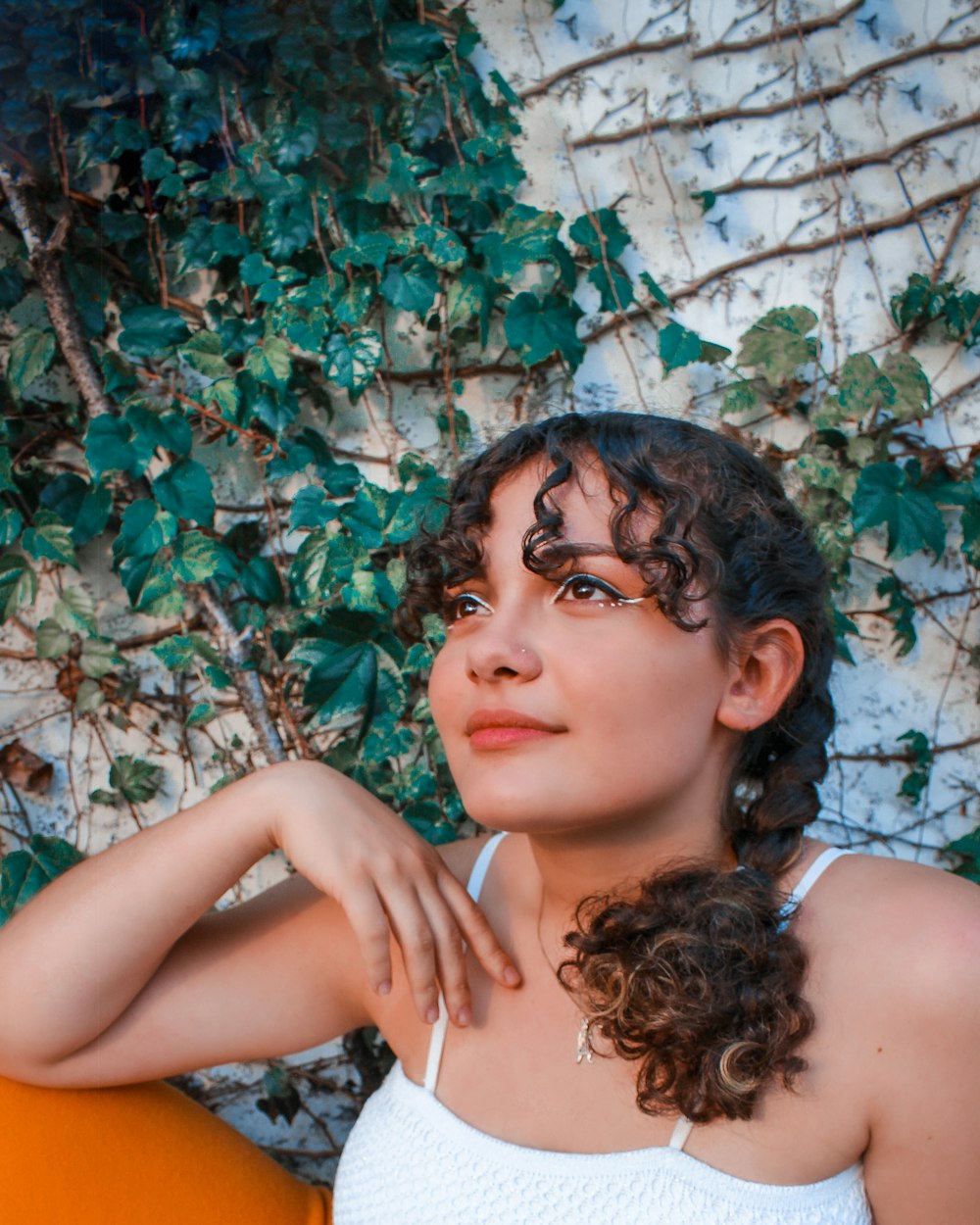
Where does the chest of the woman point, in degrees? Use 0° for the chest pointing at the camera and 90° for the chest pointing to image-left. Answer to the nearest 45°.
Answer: approximately 45°
